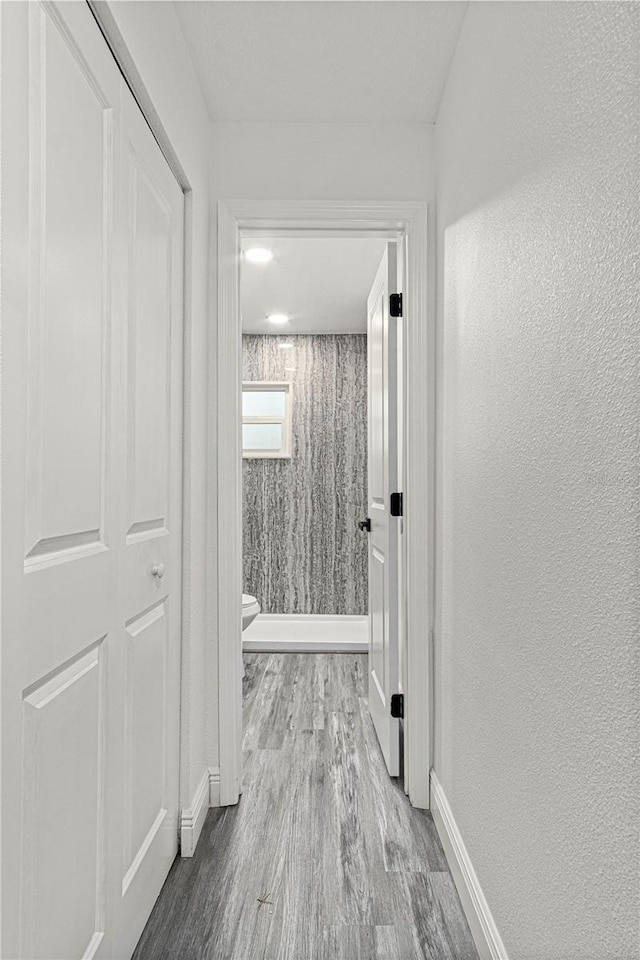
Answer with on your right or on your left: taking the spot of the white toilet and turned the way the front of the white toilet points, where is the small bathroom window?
on your left

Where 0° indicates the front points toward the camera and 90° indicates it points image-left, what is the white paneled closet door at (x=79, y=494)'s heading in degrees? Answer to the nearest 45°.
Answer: approximately 270°

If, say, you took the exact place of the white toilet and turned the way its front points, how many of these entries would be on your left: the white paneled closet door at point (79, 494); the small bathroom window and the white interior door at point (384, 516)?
1

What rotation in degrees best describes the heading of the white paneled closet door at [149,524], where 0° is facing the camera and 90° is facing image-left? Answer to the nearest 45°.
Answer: approximately 270°

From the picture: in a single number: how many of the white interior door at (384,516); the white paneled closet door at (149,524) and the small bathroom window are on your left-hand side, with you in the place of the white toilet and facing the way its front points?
1

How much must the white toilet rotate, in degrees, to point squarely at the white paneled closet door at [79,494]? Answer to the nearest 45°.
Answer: approximately 90° to its right

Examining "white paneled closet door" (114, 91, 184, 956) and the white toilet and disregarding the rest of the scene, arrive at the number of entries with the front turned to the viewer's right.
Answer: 2

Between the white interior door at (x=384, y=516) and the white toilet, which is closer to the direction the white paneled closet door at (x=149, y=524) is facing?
the white interior door

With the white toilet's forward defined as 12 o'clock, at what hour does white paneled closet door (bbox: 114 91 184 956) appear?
The white paneled closet door is roughly at 3 o'clock from the white toilet.

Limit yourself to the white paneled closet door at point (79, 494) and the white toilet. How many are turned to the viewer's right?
2

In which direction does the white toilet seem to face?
to the viewer's right

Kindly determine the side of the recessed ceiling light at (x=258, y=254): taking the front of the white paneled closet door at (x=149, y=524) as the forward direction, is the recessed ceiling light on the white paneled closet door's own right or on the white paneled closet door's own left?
on the white paneled closet door's own left
